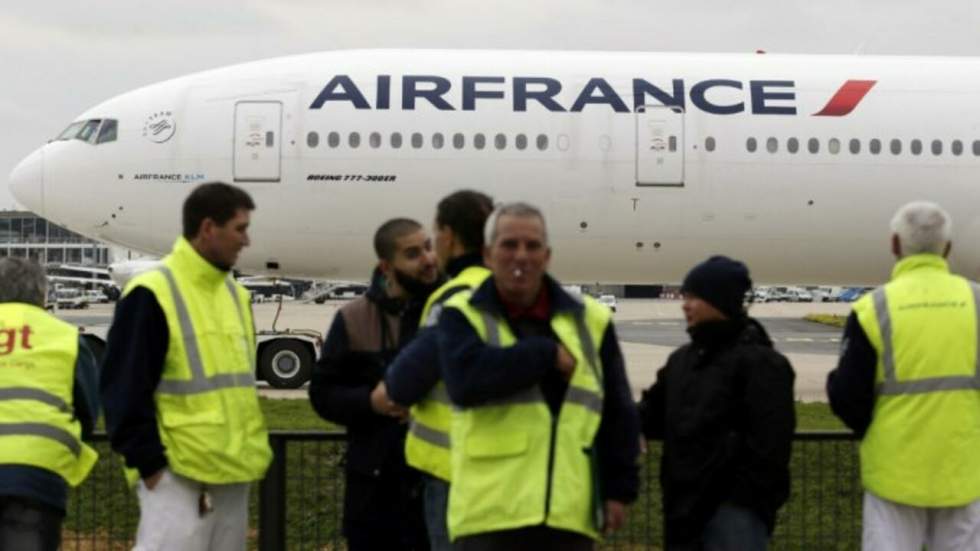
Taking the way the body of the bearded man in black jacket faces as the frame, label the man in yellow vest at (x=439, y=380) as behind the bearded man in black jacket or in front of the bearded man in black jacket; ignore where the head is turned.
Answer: in front

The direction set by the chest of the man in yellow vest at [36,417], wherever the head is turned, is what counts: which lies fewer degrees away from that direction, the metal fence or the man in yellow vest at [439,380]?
the metal fence

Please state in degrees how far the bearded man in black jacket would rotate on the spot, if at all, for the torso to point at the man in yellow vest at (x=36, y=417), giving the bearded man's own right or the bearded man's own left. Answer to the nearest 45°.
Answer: approximately 135° to the bearded man's own right

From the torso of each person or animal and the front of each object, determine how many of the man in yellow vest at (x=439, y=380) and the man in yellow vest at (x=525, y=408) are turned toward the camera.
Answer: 1

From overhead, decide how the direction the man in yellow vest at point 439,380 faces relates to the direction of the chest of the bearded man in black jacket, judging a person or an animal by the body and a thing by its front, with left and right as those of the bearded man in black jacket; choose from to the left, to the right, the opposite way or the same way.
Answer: the opposite way

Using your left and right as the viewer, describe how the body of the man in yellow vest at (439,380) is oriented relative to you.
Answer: facing away from the viewer and to the left of the viewer

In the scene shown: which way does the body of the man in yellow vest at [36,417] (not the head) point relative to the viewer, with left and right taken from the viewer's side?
facing away from the viewer

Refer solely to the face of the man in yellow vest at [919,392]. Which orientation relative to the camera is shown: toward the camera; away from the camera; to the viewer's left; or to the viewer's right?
away from the camera

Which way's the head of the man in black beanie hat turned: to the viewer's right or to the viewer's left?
to the viewer's left

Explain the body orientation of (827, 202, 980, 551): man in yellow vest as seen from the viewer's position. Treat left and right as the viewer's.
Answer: facing away from the viewer

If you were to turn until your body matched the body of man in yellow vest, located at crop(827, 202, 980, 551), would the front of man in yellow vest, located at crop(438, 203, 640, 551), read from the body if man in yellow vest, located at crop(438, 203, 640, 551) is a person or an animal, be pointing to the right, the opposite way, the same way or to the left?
the opposite way
